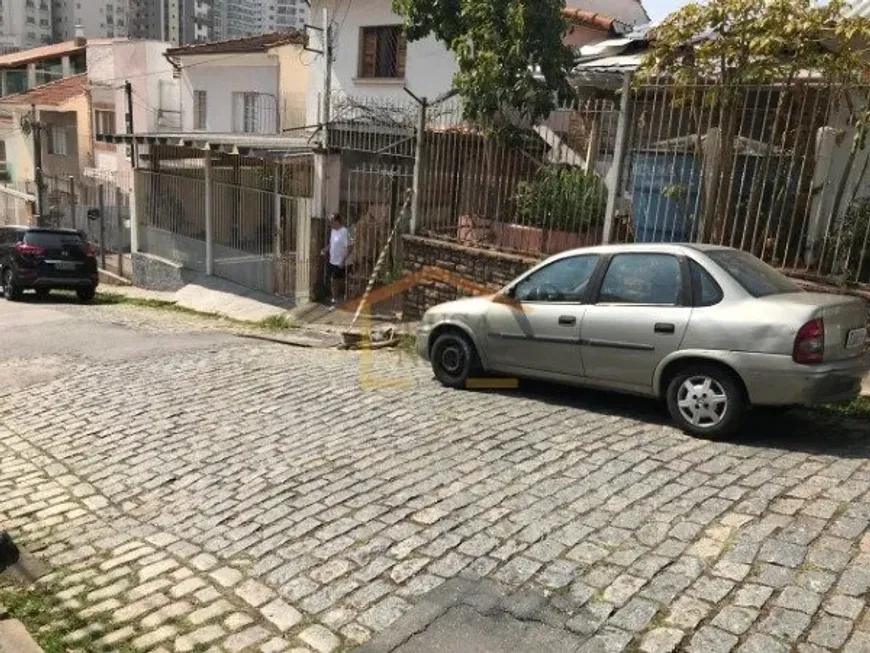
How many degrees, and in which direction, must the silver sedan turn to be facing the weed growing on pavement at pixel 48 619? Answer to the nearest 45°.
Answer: approximately 90° to its left

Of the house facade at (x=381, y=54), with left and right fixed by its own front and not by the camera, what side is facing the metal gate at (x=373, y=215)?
front

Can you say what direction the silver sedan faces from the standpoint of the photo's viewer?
facing away from the viewer and to the left of the viewer

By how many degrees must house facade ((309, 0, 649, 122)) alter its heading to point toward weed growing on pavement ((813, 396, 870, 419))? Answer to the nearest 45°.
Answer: approximately 45° to its left

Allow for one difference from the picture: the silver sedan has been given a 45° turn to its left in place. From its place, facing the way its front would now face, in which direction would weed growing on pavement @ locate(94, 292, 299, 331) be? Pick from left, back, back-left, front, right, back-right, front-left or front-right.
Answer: front-right

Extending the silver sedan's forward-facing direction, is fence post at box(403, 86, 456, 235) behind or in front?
in front

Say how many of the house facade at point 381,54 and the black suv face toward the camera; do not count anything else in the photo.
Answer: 1

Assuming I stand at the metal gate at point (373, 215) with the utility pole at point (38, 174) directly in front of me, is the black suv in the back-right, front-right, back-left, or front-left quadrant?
front-left

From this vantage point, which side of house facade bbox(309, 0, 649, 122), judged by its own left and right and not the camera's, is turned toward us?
front

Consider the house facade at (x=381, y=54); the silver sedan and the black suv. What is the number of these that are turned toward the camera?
1

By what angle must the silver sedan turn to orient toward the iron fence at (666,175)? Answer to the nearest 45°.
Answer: approximately 45° to its right

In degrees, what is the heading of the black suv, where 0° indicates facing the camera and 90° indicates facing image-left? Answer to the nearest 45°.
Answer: approximately 135°

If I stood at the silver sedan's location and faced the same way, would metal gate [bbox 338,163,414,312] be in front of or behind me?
in front

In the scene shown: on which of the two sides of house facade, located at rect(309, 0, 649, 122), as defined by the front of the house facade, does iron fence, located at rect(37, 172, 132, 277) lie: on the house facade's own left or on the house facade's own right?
on the house facade's own right

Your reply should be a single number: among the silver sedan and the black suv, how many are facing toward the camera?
0
